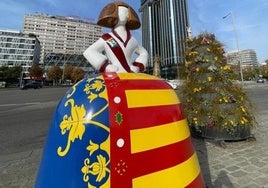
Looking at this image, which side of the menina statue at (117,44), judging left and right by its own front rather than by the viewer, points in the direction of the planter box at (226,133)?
left
